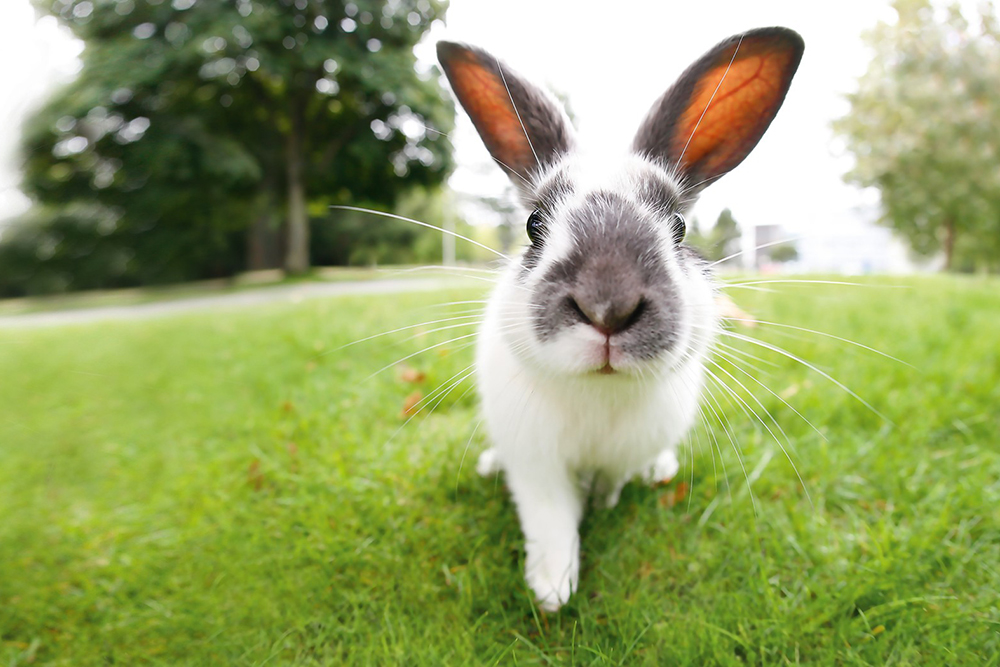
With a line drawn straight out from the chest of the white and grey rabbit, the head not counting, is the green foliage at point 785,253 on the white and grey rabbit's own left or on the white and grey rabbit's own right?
on the white and grey rabbit's own left

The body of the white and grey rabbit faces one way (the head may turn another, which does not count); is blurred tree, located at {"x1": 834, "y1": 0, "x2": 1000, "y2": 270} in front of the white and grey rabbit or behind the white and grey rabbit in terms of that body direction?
behind

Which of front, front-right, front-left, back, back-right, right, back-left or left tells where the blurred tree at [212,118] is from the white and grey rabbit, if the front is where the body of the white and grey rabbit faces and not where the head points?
back-right

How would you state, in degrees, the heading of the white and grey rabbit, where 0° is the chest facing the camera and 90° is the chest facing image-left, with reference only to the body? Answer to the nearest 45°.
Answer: approximately 0°

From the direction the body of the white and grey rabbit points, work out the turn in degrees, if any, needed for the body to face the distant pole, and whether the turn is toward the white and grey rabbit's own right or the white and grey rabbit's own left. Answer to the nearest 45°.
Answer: approximately 135° to the white and grey rabbit's own right

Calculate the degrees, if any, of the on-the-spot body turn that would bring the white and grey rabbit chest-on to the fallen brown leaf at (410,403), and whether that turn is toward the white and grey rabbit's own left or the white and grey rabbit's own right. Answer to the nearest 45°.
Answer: approximately 135° to the white and grey rabbit's own right

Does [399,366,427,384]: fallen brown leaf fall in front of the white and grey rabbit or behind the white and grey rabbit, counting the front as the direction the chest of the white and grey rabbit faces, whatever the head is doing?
behind
